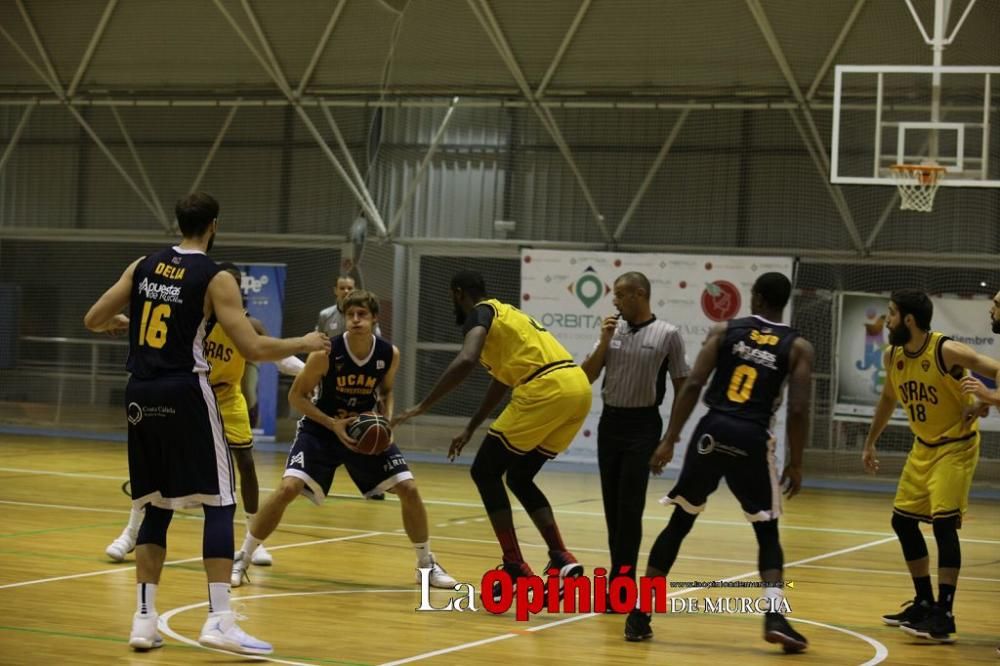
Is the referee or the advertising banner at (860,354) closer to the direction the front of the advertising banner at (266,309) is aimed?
the referee

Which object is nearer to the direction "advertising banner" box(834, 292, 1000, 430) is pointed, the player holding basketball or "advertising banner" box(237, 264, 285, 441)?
the player holding basketball

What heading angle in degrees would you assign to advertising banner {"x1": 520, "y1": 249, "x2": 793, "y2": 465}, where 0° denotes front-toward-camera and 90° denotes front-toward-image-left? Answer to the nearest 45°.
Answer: approximately 0°

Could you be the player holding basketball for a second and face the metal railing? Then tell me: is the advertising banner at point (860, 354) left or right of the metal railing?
right

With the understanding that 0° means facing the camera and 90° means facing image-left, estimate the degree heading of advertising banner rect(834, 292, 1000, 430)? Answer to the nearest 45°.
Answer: approximately 0°

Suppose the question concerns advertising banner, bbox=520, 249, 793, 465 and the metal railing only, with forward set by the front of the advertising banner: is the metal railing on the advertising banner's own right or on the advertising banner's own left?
on the advertising banner's own right

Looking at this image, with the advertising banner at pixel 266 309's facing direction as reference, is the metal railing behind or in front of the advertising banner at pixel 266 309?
behind

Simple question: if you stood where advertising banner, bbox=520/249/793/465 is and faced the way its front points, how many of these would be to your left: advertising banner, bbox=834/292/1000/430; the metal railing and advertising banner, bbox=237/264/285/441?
1

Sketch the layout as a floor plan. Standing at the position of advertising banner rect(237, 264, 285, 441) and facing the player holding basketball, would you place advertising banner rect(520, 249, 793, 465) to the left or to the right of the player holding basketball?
left

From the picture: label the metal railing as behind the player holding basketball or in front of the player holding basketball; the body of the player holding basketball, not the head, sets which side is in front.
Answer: behind

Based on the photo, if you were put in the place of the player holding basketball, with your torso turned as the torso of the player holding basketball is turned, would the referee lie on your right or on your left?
on your left
